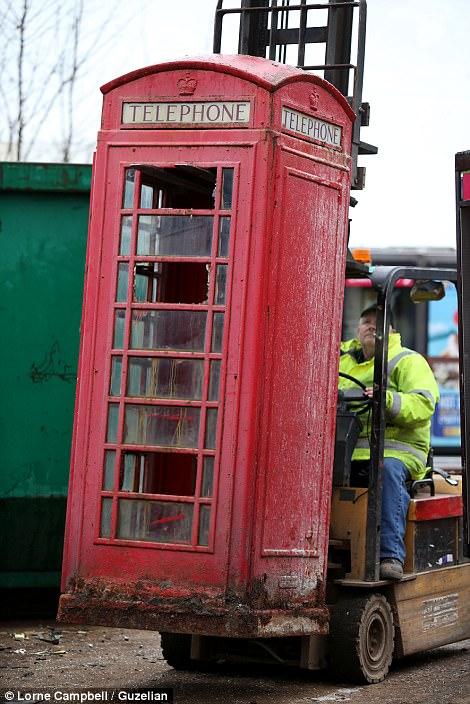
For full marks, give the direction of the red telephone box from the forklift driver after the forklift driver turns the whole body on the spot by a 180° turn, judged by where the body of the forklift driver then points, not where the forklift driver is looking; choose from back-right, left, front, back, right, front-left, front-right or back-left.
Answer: back

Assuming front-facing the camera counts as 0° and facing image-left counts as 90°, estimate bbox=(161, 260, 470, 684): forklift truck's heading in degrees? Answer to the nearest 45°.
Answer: approximately 45°

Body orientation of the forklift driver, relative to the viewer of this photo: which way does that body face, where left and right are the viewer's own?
facing the viewer and to the left of the viewer
